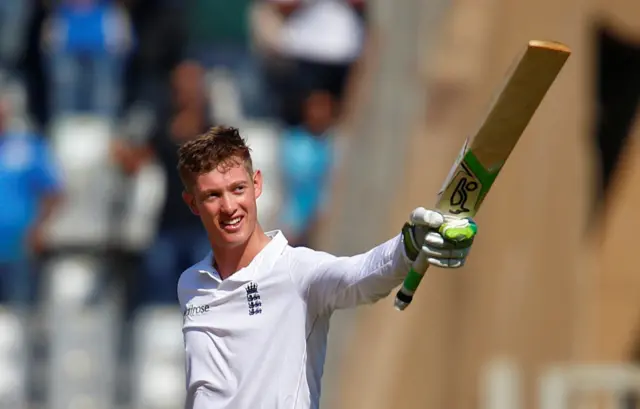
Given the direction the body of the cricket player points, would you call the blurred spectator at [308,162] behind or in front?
behind

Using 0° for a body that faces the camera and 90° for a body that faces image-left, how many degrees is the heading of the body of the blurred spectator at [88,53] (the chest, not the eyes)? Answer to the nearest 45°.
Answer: approximately 0°

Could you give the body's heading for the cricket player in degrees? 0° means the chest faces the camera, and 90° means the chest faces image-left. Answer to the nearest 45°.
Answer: approximately 45°

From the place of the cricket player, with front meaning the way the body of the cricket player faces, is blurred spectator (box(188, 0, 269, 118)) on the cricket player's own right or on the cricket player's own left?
on the cricket player's own right

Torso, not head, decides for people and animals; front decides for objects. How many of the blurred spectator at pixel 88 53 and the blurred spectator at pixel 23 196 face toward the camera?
2

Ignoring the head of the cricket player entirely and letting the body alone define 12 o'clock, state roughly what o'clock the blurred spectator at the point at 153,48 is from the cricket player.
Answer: The blurred spectator is roughly at 4 o'clock from the cricket player.
